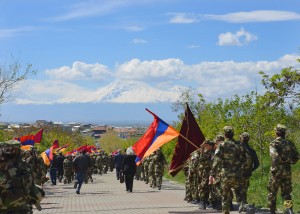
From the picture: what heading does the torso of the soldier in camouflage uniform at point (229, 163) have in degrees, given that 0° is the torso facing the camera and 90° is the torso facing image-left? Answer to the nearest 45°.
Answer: approximately 180°

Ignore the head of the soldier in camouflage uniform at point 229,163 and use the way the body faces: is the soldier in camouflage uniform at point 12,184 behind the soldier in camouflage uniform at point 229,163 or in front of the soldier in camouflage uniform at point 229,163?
behind

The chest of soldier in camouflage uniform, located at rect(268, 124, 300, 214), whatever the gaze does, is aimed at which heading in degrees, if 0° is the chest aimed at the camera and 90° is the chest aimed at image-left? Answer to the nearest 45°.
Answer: approximately 180°

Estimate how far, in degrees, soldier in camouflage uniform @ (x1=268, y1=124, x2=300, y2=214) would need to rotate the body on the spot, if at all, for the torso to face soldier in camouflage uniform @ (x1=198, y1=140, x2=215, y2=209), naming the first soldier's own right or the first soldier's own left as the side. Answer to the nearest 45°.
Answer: approximately 45° to the first soldier's own left

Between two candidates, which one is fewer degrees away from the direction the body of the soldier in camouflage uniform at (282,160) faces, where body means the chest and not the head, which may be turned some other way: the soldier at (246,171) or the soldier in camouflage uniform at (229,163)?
the soldier

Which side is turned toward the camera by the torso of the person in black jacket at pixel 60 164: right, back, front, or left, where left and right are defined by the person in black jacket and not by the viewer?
back

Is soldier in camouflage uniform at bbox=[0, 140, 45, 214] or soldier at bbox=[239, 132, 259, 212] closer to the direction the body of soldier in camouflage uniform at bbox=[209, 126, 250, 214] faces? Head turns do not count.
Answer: the soldier
